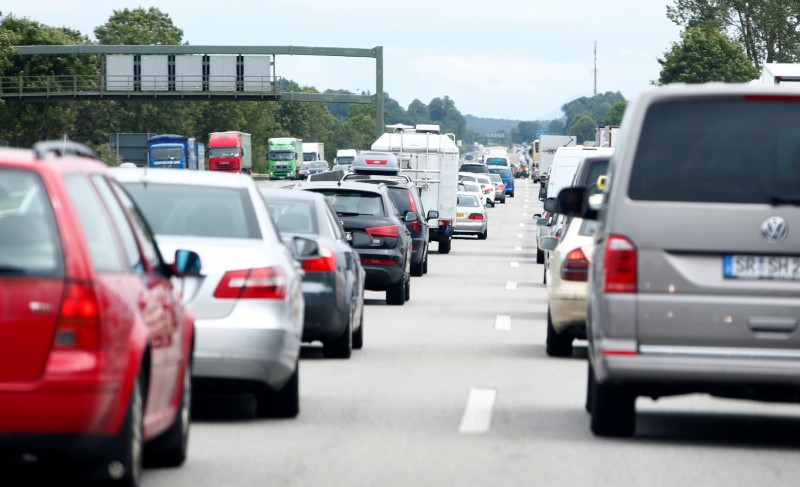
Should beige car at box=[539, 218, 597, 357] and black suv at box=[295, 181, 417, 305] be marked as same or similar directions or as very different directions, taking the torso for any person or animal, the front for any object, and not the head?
same or similar directions

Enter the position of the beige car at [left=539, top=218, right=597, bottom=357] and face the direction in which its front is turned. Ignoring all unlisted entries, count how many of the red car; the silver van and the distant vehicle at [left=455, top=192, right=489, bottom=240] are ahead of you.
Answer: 1

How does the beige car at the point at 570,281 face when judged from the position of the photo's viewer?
facing away from the viewer

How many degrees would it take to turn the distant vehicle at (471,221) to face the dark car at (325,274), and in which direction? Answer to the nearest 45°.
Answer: approximately 180°

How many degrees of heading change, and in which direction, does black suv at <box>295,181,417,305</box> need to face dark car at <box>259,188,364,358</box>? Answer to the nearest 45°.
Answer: approximately 180°

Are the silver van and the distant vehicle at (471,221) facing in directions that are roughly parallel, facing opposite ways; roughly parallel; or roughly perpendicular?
roughly parallel

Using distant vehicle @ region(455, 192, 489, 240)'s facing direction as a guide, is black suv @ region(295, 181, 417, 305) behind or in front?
behind

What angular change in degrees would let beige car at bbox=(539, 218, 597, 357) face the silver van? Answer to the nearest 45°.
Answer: approximately 180°

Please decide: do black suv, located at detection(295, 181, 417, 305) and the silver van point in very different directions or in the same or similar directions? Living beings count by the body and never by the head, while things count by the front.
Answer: same or similar directions

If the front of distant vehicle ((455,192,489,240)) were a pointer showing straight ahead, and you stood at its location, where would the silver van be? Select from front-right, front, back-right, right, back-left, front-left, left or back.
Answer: back

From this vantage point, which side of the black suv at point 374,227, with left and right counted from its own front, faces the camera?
back

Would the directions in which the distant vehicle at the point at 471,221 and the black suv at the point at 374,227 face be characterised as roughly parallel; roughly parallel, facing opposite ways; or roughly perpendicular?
roughly parallel

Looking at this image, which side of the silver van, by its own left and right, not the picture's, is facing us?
back

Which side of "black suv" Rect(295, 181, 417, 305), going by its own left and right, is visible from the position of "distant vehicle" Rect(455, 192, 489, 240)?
front

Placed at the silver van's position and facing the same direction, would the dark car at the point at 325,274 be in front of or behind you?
in front

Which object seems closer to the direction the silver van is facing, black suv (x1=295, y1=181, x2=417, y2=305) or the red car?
the black suv

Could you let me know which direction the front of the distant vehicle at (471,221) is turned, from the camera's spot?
facing away from the viewer
